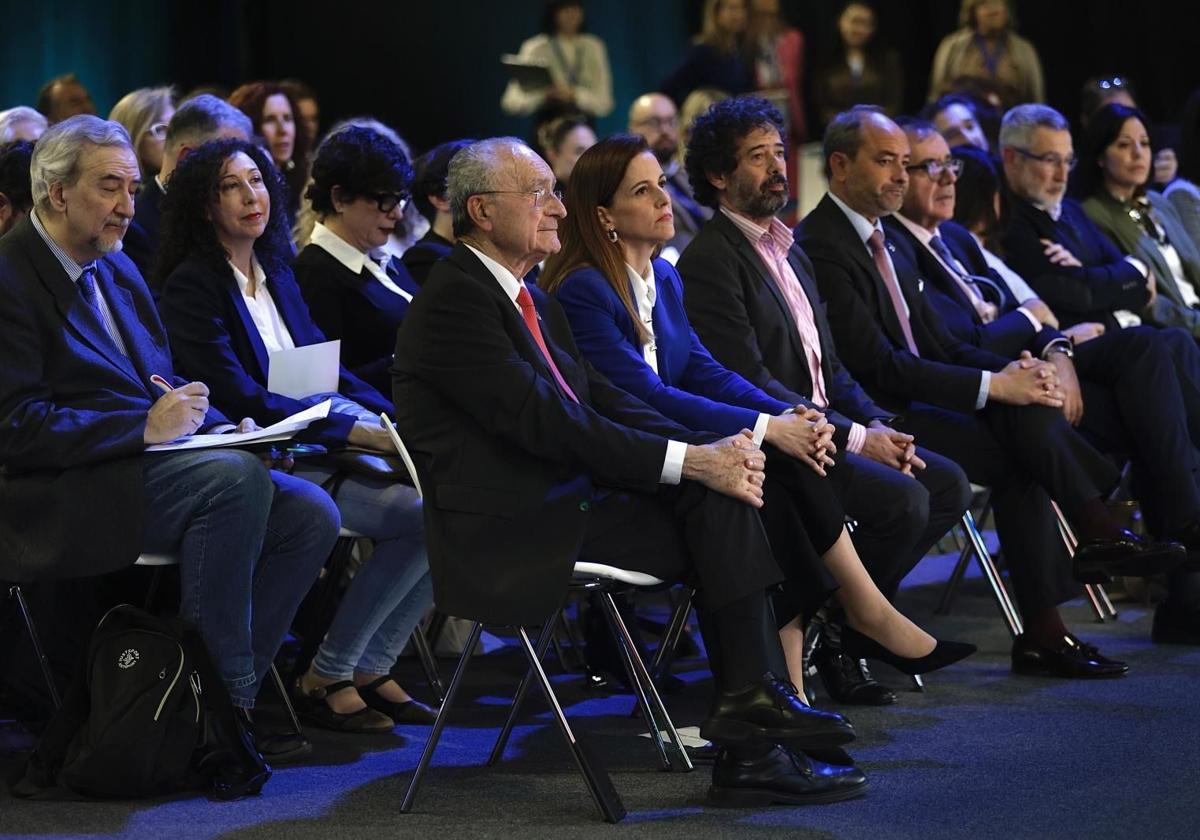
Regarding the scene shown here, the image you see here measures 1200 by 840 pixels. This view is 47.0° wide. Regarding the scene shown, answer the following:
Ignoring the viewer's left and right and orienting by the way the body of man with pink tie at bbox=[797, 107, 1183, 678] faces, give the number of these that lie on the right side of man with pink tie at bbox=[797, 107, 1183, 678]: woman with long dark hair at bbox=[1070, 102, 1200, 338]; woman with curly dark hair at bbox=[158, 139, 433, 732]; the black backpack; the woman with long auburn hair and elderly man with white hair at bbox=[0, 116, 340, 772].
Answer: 4

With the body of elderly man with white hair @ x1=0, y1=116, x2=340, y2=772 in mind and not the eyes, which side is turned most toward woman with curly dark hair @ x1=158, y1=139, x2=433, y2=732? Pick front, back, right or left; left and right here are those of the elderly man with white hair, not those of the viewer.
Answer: left

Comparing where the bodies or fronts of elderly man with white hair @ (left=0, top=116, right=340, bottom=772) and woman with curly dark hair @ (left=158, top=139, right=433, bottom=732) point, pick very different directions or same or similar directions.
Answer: same or similar directions

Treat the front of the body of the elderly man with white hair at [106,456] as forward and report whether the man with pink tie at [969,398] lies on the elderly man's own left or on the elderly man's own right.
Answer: on the elderly man's own left

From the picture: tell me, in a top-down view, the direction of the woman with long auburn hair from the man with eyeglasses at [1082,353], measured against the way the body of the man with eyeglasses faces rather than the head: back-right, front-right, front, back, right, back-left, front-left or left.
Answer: right

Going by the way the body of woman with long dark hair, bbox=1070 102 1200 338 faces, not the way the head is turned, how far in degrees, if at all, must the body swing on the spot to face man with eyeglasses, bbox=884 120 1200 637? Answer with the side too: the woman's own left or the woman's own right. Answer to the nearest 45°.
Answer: approximately 45° to the woman's own right

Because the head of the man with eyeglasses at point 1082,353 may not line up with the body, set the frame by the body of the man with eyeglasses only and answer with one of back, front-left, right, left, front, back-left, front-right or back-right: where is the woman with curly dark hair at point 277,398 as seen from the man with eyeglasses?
right
